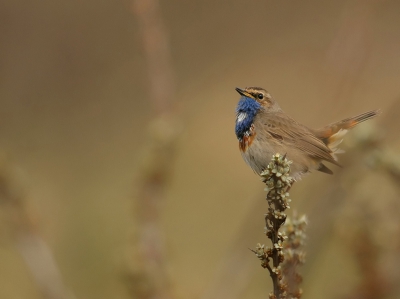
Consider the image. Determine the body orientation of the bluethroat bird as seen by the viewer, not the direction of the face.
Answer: to the viewer's left
